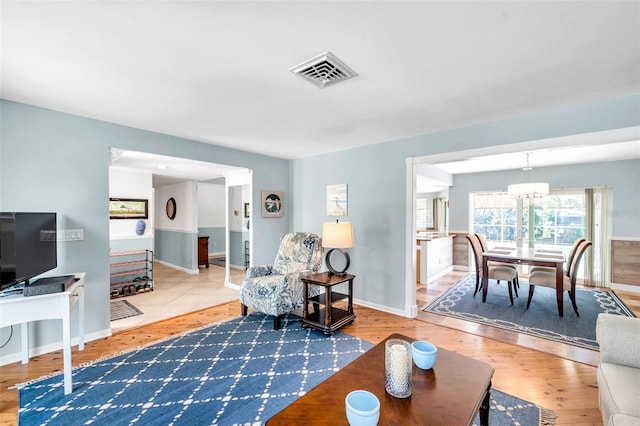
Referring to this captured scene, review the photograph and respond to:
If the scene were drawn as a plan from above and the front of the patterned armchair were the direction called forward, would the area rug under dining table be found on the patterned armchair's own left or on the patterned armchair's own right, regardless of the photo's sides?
on the patterned armchair's own left

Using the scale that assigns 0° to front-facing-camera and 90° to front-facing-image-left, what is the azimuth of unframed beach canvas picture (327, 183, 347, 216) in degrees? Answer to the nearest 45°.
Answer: approximately 45°

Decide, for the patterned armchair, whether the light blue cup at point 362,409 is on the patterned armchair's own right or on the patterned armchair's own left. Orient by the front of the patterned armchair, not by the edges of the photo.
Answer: on the patterned armchair's own left

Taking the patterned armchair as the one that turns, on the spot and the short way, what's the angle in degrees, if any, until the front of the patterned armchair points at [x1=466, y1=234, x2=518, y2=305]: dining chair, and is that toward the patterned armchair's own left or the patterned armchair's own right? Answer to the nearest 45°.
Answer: approximately 135° to the patterned armchair's own left

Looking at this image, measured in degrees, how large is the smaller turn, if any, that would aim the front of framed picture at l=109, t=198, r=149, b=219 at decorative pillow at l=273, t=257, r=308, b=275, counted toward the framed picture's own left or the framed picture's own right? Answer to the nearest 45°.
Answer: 0° — it already faces it

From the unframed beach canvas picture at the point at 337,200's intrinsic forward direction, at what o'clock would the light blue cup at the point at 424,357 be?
The light blue cup is roughly at 10 o'clock from the unframed beach canvas picture.

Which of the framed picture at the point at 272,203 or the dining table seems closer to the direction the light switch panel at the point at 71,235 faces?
the dining table

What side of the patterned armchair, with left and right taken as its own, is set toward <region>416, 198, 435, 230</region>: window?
back
